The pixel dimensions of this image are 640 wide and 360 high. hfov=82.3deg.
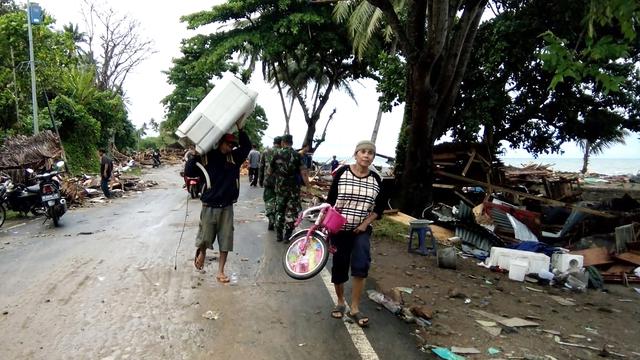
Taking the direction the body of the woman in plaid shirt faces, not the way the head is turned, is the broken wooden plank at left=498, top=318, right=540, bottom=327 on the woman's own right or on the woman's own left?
on the woman's own left

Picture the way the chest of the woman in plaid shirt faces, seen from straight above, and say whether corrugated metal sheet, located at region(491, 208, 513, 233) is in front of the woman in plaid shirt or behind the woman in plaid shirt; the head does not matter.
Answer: behind

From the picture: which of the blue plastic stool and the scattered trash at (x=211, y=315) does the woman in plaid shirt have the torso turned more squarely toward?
the scattered trash

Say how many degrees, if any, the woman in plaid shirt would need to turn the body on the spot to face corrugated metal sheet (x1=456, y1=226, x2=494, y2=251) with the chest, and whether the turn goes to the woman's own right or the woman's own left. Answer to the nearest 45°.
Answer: approximately 135° to the woman's own left

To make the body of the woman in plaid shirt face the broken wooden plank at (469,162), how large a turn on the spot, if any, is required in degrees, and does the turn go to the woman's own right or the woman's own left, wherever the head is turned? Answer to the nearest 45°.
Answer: approximately 180°

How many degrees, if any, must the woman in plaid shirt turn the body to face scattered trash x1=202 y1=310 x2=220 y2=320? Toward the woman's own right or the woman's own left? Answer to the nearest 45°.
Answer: approximately 90° to the woman's own right

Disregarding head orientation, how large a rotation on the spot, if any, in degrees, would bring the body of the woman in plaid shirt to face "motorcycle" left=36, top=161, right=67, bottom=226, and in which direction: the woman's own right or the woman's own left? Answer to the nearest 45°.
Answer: approximately 135° to the woman's own right

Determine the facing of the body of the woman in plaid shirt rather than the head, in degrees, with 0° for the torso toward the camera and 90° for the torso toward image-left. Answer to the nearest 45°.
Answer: approximately 0°

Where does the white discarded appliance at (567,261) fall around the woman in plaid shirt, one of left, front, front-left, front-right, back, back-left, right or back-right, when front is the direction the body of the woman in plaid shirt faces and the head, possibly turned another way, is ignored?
back-left

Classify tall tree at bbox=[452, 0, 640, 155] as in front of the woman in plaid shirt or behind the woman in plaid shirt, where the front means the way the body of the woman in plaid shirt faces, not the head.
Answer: behind

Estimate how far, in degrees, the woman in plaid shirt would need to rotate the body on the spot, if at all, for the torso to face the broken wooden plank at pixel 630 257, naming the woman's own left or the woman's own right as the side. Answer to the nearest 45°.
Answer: approximately 135° to the woman's own left

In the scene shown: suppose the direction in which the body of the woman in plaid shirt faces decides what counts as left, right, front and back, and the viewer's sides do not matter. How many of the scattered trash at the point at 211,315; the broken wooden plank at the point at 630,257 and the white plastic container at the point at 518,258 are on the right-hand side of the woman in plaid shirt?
1
